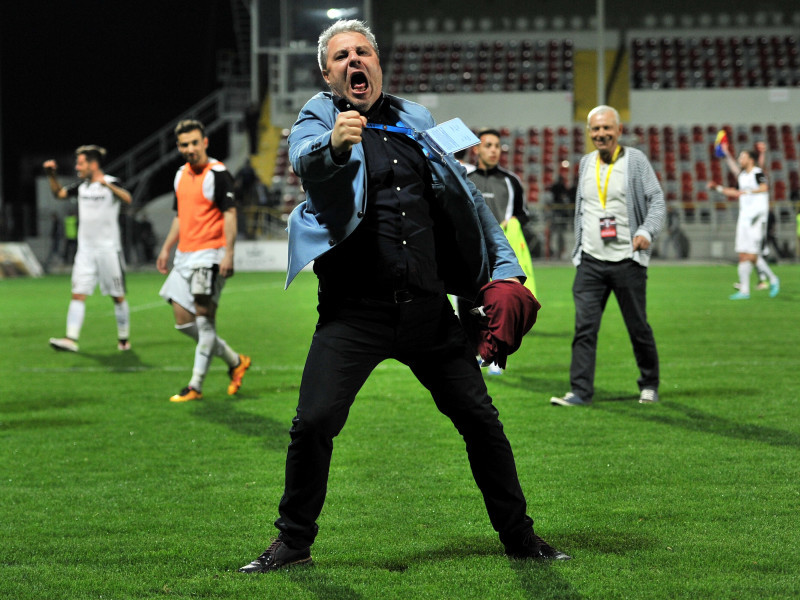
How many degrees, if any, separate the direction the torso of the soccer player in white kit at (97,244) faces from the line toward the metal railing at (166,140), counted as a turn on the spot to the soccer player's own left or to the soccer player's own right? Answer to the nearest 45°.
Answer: approximately 135° to the soccer player's own right

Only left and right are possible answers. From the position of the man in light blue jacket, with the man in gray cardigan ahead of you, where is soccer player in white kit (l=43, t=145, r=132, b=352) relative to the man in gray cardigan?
left

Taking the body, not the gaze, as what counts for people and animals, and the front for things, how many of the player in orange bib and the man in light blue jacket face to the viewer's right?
0

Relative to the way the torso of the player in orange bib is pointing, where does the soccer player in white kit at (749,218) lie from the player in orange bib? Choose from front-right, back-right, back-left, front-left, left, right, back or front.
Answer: back

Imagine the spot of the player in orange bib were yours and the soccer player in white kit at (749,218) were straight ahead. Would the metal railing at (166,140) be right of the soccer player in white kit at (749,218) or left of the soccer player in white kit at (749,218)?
left

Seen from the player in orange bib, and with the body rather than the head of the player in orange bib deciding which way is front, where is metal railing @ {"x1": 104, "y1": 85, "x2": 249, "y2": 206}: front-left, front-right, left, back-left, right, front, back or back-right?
back-right

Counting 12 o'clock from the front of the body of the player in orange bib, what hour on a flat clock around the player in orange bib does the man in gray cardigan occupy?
The man in gray cardigan is roughly at 8 o'clock from the player in orange bib.

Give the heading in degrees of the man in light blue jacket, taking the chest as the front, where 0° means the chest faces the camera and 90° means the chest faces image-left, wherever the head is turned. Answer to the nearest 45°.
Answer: approximately 0°

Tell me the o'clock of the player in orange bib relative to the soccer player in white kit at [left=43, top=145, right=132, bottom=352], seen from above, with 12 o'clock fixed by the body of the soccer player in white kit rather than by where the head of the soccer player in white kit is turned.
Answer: The player in orange bib is roughly at 10 o'clock from the soccer player in white kit.
